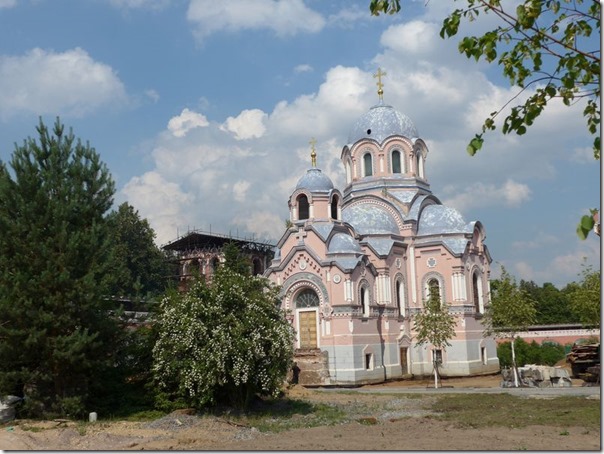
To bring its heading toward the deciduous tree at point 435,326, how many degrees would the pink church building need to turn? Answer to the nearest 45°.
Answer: approximately 90° to its left

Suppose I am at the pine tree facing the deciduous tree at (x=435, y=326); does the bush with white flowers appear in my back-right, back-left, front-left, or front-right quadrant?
front-right

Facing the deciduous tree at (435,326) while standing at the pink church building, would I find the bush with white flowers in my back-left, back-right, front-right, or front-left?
front-right

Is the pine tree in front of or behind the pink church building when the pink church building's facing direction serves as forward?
in front

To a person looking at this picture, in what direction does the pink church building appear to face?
facing the viewer and to the left of the viewer

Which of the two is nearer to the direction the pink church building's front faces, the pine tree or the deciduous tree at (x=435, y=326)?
the pine tree

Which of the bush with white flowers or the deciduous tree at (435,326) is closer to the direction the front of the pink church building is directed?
the bush with white flowers

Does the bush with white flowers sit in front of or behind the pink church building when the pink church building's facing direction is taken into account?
in front

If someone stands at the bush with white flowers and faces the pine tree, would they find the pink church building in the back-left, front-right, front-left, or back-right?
back-right
